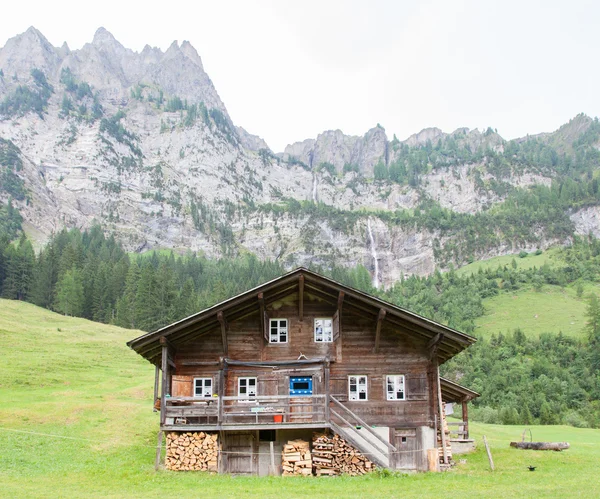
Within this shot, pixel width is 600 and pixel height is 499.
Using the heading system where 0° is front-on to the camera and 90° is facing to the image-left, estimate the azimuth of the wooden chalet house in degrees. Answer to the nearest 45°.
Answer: approximately 0°

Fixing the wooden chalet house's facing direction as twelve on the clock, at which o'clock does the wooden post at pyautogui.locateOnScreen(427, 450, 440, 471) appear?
The wooden post is roughly at 9 o'clock from the wooden chalet house.

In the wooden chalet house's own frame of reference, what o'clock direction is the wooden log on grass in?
The wooden log on grass is roughly at 8 o'clock from the wooden chalet house.
